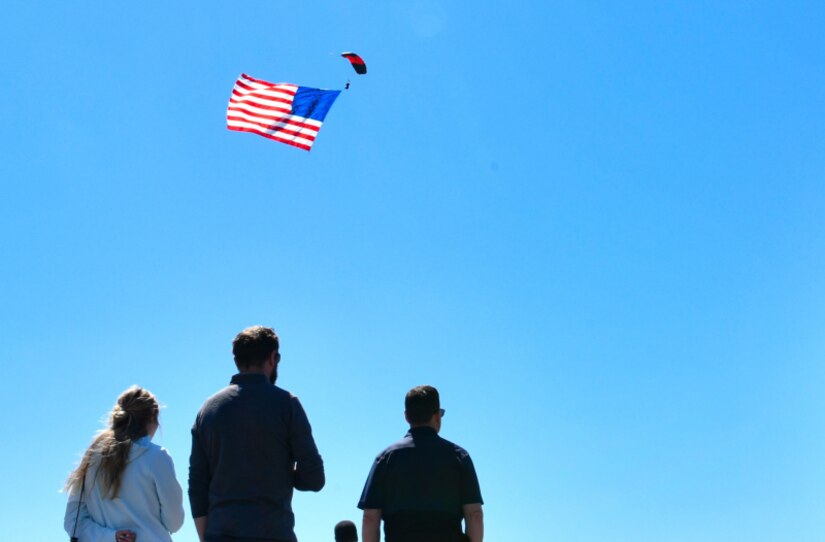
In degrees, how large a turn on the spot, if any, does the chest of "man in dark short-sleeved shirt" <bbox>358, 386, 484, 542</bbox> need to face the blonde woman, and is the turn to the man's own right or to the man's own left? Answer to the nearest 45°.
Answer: approximately 90° to the man's own left

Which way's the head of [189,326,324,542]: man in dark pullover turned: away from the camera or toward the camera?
away from the camera

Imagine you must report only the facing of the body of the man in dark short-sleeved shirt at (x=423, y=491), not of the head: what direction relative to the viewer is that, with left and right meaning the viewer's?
facing away from the viewer

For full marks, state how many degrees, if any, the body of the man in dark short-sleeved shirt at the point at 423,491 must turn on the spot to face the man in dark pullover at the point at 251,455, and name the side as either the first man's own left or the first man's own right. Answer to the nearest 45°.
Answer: approximately 135° to the first man's own left
